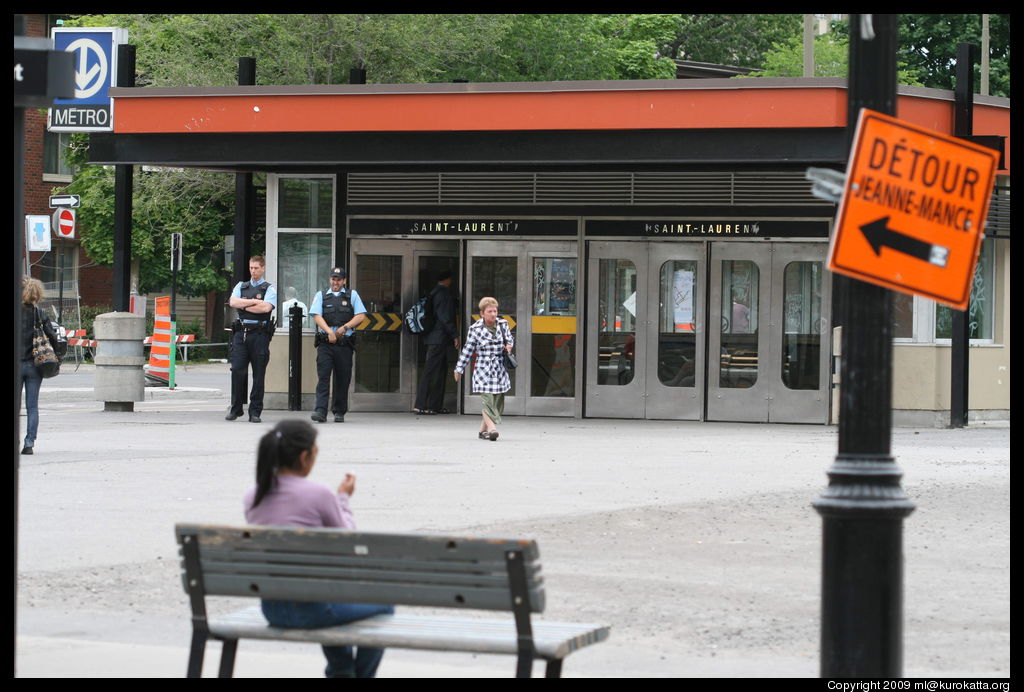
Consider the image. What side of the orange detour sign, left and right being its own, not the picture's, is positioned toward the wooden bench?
right

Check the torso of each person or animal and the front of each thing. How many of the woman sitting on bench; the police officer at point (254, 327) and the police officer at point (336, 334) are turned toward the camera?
2

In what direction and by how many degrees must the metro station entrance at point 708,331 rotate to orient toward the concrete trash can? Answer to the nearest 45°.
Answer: approximately 90° to its right

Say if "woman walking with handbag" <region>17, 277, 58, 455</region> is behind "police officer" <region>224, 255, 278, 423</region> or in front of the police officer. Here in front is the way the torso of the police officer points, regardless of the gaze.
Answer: in front

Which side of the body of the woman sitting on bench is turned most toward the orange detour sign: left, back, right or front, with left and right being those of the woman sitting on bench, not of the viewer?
right

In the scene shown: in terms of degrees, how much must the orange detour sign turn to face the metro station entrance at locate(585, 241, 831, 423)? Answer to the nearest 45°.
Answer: approximately 180°

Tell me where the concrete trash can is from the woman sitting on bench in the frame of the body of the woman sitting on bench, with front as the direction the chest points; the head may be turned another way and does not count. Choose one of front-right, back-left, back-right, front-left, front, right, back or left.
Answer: front-left

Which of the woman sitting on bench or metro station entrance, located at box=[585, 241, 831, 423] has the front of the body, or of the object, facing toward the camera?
the metro station entrance

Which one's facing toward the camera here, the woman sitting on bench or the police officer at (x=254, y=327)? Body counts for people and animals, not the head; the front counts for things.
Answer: the police officer

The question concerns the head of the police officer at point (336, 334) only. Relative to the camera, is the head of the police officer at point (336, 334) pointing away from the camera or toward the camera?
toward the camera

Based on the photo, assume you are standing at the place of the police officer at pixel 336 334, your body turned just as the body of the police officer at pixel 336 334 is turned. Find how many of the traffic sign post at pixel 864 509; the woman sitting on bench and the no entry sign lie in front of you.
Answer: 2

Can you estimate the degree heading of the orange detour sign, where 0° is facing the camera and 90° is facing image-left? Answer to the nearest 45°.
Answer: approximately 0°

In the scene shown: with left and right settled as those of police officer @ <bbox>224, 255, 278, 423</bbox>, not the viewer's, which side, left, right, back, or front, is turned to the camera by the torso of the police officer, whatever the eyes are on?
front

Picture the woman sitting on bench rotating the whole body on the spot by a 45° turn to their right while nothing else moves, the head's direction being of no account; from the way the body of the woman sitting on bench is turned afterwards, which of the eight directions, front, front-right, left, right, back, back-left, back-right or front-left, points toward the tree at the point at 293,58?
left

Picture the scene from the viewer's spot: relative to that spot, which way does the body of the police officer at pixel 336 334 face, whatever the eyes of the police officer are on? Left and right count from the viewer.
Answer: facing the viewer

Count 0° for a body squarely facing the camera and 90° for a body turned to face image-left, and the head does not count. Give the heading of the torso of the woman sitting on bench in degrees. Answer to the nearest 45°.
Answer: approximately 225°

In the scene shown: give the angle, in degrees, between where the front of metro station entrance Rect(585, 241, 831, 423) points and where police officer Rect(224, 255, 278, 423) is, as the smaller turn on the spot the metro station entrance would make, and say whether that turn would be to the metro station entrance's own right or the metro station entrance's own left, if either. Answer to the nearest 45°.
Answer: approximately 90° to the metro station entrance's own right

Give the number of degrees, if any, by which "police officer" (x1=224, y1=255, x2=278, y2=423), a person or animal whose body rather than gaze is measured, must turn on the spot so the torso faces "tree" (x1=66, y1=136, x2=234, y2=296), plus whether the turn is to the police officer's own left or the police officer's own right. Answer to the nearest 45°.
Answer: approximately 180°
